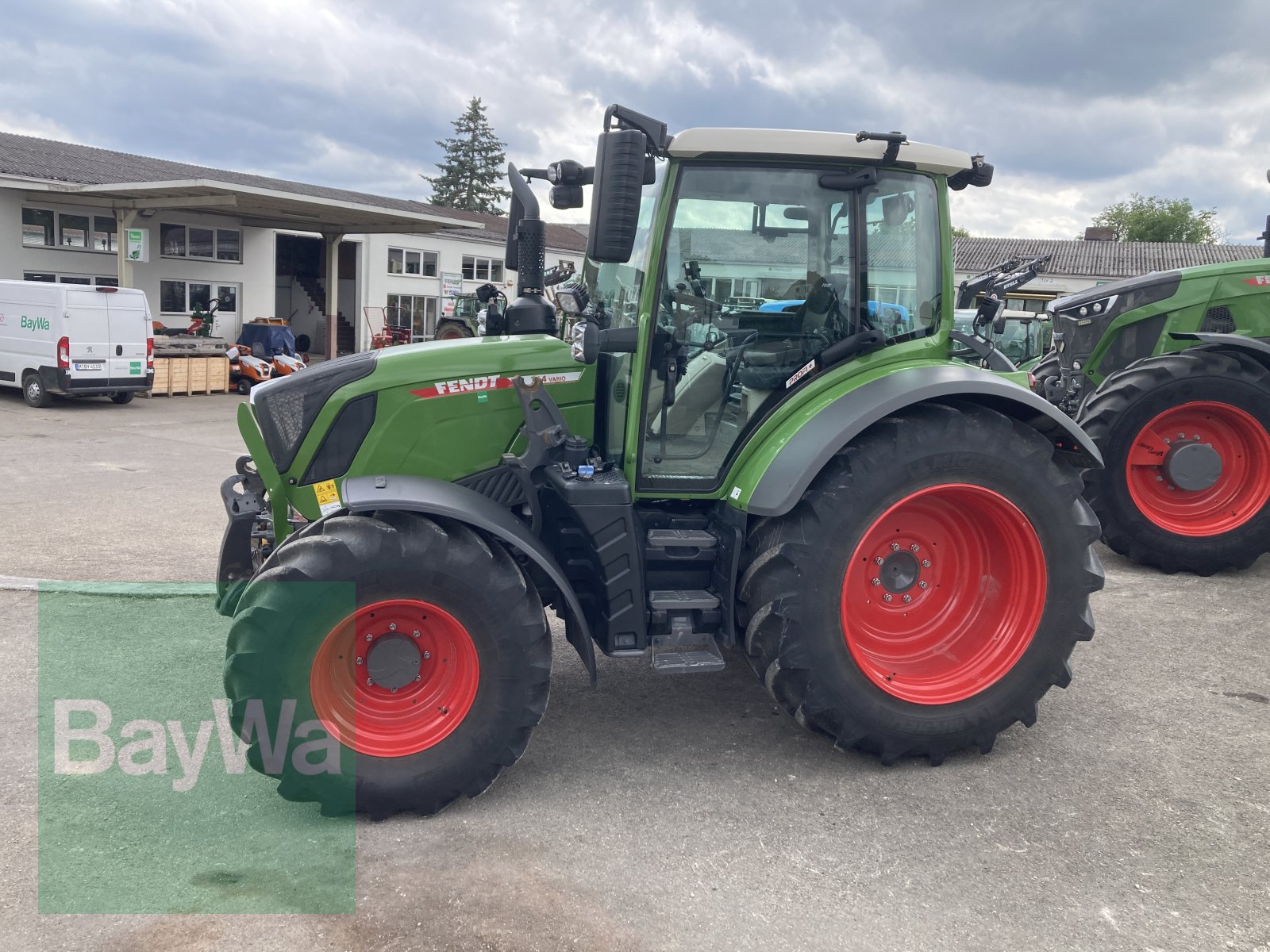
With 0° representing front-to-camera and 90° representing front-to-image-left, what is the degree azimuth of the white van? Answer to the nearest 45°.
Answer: approximately 135°

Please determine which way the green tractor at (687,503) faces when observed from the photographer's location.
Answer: facing to the left of the viewer

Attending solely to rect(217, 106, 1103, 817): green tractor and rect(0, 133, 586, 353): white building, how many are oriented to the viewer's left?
1

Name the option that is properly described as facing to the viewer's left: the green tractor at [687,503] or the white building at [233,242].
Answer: the green tractor

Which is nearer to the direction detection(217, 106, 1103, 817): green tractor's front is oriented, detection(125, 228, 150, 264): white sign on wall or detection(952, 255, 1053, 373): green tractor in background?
the white sign on wall

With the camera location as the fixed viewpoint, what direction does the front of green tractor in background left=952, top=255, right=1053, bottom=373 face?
facing the viewer and to the left of the viewer

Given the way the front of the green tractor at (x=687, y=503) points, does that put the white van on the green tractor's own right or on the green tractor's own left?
on the green tractor's own right

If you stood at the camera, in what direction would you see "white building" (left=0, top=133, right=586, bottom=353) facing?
facing the viewer and to the right of the viewer
